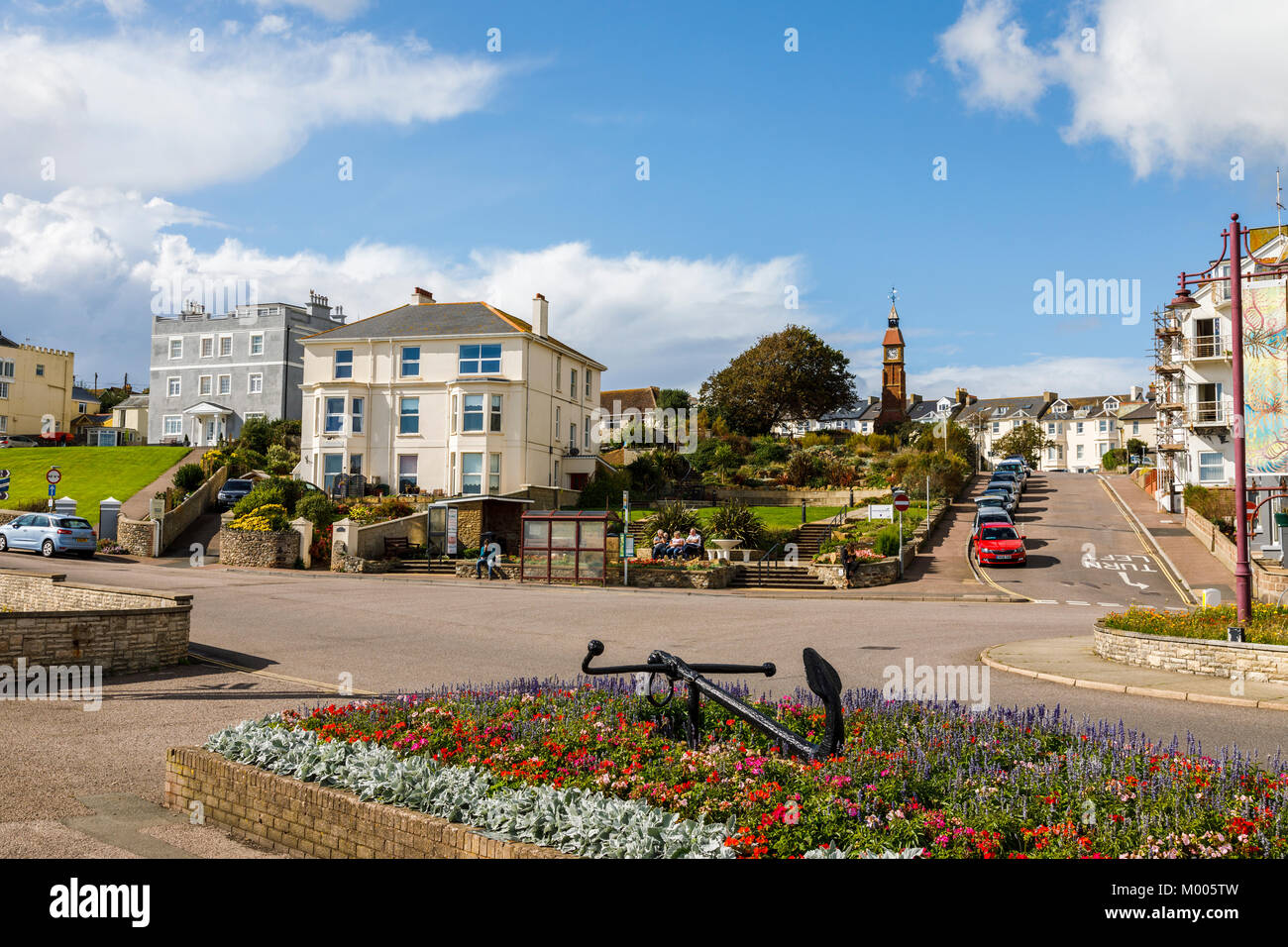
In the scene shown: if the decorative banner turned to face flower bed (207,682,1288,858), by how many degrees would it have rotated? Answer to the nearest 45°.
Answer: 0° — it already faces it

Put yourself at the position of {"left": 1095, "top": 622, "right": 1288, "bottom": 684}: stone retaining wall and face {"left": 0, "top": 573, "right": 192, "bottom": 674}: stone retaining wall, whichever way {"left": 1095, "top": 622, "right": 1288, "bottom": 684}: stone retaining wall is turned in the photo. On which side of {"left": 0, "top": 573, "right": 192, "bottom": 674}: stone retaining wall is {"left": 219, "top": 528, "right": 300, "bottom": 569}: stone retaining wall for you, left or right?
right

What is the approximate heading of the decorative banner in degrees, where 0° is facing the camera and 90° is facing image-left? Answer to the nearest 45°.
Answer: approximately 0°

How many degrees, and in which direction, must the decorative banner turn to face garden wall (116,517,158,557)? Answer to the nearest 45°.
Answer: approximately 90° to its right

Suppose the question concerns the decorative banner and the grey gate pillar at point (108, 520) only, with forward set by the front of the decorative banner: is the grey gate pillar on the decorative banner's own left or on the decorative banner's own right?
on the decorative banner's own right

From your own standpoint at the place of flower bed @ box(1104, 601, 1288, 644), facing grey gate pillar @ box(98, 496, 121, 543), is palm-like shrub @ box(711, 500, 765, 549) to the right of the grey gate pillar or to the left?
right

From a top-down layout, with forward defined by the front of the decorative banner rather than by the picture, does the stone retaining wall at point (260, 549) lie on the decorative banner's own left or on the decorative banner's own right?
on the decorative banner's own right
